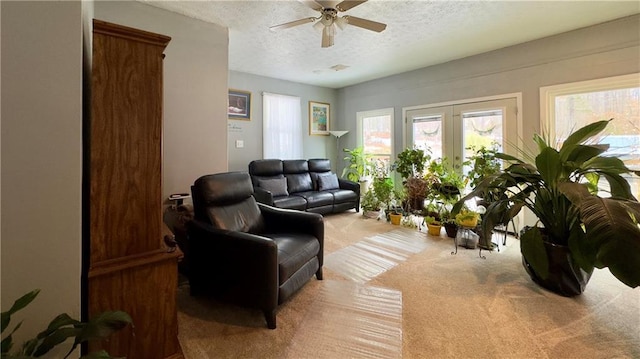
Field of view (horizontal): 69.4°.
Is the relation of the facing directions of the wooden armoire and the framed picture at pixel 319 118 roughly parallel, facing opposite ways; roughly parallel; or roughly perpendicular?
roughly perpendicular

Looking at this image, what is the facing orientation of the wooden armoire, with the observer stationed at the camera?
facing to the right of the viewer

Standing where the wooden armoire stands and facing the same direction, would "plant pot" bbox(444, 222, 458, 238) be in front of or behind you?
in front

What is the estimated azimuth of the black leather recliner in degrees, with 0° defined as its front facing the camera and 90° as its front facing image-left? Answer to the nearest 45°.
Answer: approximately 315°

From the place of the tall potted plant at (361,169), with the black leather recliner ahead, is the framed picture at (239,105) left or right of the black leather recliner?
right

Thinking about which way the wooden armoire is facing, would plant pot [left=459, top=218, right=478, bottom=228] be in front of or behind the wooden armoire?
in front

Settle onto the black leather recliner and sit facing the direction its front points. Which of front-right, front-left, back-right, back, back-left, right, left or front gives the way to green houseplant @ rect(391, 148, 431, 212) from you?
left
